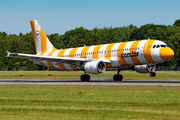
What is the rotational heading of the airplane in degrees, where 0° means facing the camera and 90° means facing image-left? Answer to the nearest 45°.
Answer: approximately 315°
